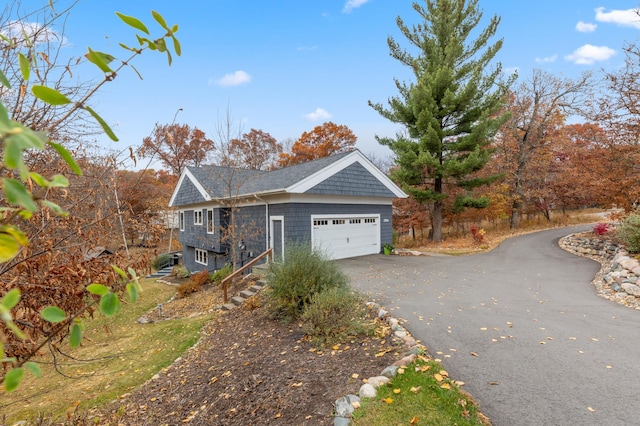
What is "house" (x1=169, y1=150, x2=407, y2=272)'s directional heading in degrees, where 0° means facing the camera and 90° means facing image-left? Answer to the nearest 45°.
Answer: approximately 315°

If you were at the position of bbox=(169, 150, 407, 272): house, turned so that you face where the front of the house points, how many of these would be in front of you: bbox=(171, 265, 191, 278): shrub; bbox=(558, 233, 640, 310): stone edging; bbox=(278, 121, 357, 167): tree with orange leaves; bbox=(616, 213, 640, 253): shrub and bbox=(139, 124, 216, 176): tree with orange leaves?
2

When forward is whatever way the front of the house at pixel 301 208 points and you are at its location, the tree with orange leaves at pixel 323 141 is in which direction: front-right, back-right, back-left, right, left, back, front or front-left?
back-left

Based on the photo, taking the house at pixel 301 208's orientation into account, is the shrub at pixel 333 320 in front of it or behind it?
in front

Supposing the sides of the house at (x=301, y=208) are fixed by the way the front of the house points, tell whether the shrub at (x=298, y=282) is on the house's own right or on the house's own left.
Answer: on the house's own right

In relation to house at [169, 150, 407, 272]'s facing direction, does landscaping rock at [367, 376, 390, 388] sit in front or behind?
in front

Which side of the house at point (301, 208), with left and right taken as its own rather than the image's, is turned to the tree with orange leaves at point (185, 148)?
back

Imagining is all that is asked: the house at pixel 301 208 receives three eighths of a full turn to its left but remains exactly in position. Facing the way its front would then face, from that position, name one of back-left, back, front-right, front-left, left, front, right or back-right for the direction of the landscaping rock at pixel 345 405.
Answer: back

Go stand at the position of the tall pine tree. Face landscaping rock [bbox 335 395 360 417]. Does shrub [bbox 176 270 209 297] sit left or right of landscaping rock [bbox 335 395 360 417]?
right

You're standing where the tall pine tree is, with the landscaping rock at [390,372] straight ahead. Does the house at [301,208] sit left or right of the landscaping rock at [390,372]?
right

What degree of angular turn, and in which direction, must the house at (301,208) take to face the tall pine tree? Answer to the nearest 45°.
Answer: approximately 45° to its left

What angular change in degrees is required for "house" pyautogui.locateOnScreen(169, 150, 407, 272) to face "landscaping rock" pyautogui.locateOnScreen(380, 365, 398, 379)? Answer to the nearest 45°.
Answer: approximately 45° to its right
